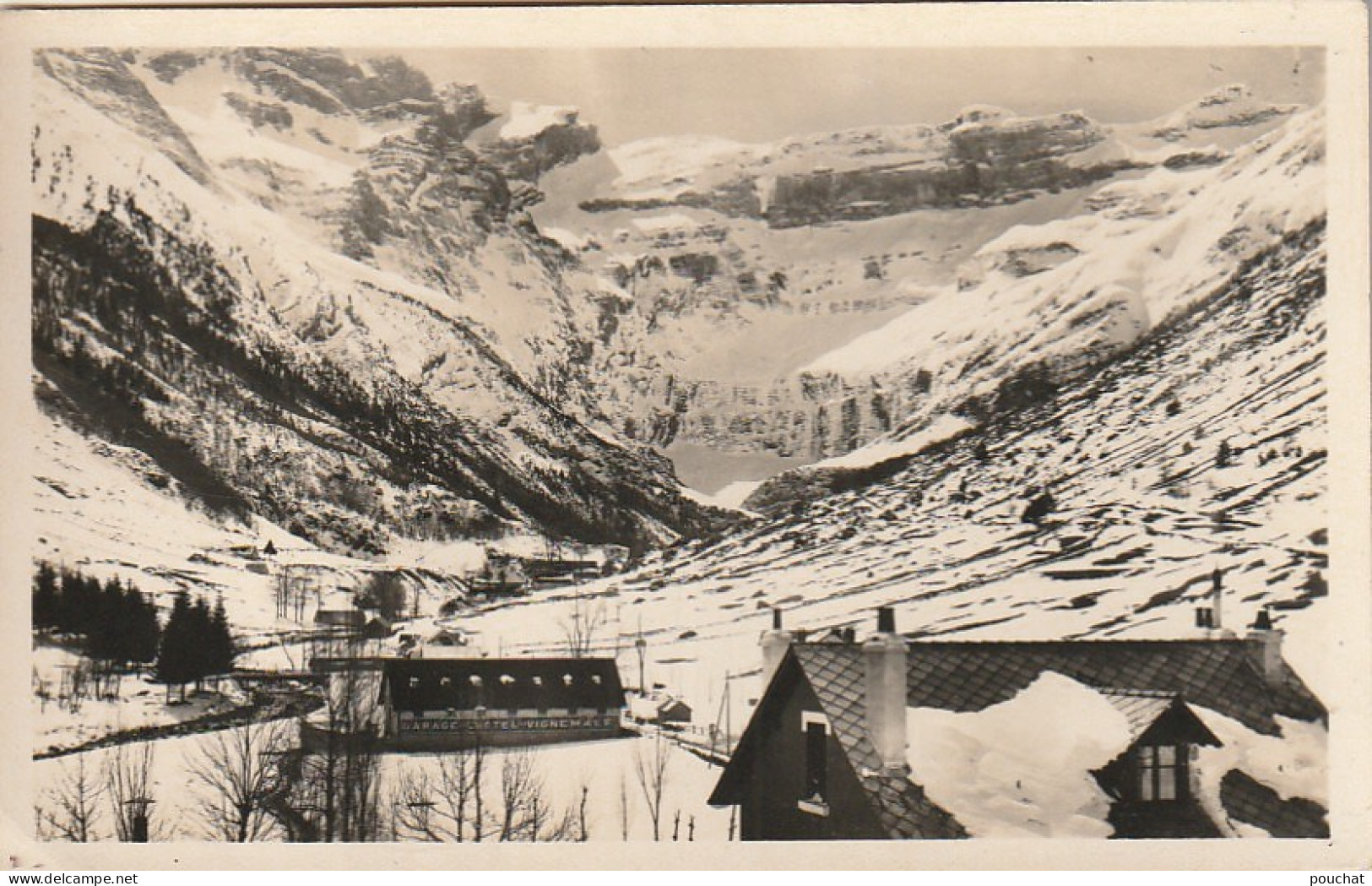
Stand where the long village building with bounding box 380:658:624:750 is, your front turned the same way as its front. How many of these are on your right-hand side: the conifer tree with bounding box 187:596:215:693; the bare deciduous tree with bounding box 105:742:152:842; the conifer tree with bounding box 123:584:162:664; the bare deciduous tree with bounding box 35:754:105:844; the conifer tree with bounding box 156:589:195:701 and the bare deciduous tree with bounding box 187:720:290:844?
6

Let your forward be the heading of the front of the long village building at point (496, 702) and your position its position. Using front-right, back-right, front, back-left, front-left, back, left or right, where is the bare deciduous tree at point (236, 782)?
right

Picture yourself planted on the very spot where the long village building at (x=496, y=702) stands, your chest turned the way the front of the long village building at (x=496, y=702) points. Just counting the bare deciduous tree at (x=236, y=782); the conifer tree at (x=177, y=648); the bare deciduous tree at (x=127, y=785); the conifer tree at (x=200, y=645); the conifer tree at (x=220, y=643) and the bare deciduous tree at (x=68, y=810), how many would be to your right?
6

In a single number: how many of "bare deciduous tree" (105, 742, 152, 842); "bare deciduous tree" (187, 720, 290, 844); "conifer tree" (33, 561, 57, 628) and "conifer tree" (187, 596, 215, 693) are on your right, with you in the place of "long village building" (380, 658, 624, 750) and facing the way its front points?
4

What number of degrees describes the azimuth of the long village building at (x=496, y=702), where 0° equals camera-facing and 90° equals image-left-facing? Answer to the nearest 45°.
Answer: approximately 0°

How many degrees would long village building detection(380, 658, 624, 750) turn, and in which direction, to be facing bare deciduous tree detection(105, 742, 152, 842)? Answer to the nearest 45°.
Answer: approximately 90° to its right

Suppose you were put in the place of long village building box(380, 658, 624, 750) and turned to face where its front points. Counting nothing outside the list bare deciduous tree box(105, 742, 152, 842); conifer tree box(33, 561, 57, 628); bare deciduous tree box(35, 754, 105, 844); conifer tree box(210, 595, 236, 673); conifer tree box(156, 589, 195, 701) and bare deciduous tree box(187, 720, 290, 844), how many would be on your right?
6

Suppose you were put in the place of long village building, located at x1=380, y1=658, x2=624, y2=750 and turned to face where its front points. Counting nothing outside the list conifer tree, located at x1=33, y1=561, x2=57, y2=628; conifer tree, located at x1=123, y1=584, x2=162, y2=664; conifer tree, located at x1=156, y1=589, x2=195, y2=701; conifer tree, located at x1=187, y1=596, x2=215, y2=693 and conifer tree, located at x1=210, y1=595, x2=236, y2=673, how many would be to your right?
5

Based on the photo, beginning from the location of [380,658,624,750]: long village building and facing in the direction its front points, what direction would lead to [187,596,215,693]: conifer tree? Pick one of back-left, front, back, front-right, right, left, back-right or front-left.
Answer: right
